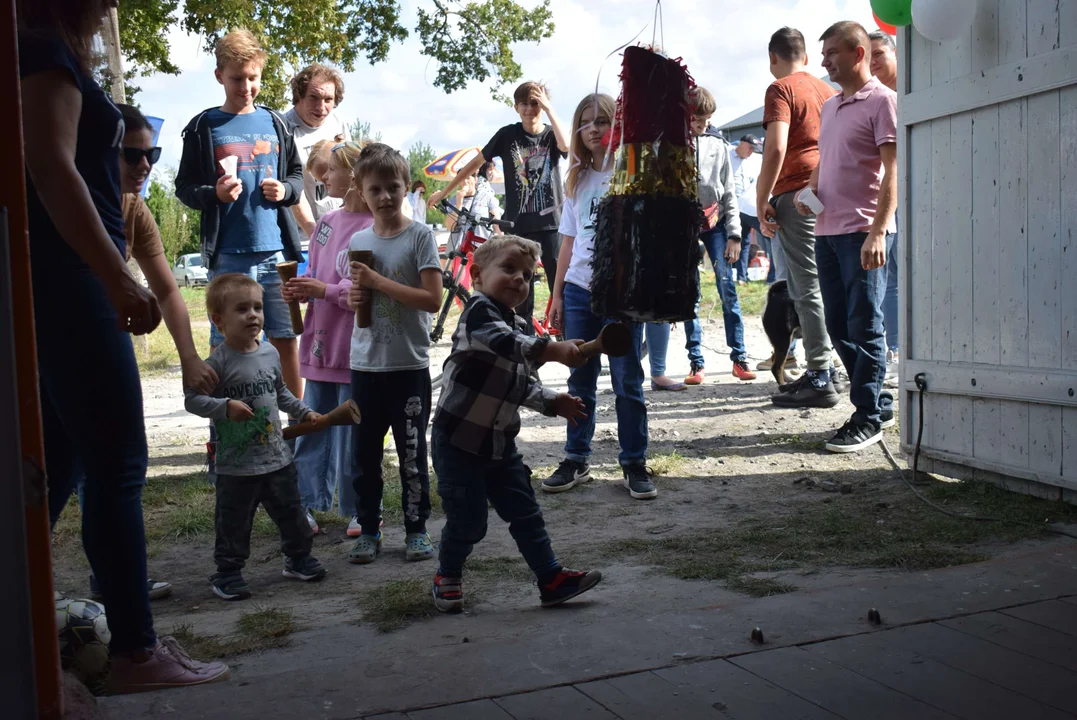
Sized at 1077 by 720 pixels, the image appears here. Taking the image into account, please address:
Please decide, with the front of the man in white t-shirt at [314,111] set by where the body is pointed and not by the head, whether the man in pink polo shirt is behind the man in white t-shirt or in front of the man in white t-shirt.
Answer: in front

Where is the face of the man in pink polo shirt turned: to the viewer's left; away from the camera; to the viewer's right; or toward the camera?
to the viewer's left

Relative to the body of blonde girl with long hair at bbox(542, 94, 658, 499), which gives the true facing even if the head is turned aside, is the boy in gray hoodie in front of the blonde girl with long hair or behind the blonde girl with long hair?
behind

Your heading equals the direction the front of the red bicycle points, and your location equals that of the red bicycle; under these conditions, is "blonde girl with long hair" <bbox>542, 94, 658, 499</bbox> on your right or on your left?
on your left

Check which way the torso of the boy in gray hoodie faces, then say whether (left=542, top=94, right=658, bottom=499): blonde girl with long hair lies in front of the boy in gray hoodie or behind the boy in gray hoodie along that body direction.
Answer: in front

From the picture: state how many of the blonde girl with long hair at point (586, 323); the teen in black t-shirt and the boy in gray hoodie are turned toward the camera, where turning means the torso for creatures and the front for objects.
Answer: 3

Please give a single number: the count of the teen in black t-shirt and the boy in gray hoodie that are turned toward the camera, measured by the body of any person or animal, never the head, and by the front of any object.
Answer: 2

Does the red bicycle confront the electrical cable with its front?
no

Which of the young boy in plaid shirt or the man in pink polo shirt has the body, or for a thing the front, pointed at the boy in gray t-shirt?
the man in pink polo shirt

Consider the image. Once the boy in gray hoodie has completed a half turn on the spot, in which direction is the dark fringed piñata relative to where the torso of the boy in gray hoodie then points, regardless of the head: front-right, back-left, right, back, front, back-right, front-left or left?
back

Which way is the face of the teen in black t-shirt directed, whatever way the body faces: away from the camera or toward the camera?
toward the camera

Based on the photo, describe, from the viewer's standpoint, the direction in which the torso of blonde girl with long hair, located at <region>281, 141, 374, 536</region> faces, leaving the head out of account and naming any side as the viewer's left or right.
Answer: facing the viewer and to the left of the viewer

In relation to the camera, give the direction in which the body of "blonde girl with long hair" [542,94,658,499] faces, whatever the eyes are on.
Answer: toward the camera

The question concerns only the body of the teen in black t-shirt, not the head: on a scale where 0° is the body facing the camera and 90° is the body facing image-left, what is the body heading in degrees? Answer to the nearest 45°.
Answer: approximately 0°

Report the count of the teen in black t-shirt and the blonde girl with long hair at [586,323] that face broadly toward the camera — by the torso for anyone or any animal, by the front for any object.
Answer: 2
